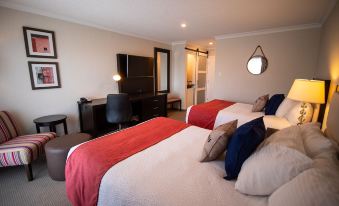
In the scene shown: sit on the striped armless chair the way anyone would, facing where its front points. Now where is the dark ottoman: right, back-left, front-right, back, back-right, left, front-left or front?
front

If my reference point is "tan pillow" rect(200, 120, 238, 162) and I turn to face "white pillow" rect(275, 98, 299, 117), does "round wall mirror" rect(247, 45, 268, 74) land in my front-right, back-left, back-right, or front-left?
front-left

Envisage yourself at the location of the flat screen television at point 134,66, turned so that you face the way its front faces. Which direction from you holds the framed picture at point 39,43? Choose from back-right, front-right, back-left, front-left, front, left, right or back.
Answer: right

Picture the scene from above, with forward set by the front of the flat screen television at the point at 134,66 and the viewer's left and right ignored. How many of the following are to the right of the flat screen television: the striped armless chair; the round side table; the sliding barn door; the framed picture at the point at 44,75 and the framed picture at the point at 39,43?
4

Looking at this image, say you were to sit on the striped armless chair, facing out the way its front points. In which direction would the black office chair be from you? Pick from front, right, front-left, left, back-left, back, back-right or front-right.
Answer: front-left

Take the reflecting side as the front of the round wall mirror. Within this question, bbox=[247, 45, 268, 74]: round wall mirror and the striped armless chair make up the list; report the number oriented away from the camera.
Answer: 0

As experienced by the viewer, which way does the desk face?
facing the viewer and to the right of the viewer

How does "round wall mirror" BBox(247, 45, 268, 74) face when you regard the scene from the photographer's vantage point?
facing the viewer and to the left of the viewer

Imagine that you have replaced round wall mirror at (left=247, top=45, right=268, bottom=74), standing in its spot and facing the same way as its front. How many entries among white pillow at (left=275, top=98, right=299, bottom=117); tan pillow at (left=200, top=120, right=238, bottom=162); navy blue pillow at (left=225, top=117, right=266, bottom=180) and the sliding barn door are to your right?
1

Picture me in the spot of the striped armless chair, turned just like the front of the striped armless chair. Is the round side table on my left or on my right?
on my left

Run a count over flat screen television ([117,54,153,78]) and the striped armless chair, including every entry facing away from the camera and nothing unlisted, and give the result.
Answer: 0
